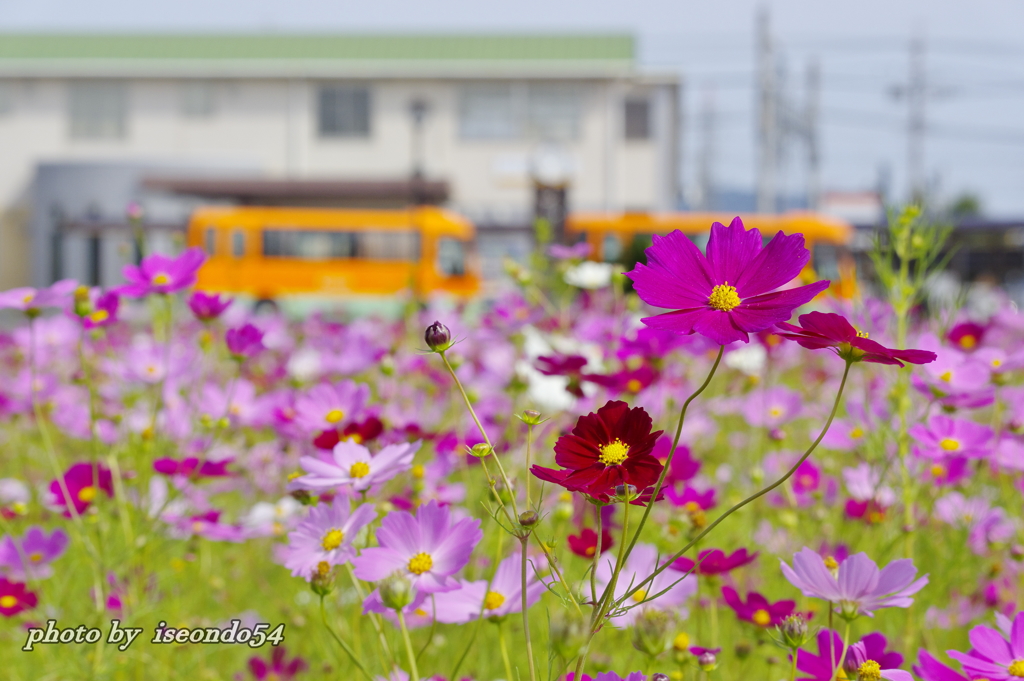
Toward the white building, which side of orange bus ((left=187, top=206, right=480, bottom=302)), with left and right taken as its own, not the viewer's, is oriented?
left

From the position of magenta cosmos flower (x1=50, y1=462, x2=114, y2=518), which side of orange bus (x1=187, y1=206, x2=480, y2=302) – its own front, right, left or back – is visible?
right

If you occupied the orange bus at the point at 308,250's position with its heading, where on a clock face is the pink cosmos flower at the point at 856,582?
The pink cosmos flower is roughly at 3 o'clock from the orange bus.

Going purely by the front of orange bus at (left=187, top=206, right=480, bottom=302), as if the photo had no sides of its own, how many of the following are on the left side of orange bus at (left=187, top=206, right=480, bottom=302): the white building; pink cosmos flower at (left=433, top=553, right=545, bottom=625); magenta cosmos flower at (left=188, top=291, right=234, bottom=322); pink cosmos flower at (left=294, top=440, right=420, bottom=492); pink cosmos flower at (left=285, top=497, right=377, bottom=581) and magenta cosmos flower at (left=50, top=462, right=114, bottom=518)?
1

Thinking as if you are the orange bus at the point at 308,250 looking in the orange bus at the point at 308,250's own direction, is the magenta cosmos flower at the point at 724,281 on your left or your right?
on your right

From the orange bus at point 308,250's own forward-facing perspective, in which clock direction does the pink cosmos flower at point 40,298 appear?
The pink cosmos flower is roughly at 3 o'clock from the orange bus.

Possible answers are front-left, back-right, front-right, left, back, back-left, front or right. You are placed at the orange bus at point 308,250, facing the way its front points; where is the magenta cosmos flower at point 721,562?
right

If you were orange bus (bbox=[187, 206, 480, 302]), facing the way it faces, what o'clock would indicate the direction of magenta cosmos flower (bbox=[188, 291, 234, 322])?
The magenta cosmos flower is roughly at 3 o'clock from the orange bus.

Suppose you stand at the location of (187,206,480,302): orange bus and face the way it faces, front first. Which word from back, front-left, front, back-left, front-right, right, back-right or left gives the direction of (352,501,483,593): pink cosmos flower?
right

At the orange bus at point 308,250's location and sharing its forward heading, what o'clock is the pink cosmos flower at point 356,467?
The pink cosmos flower is roughly at 3 o'clock from the orange bus.

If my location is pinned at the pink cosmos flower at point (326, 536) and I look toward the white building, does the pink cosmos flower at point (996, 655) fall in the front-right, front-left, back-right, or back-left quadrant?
back-right

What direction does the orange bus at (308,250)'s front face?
to the viewer's right

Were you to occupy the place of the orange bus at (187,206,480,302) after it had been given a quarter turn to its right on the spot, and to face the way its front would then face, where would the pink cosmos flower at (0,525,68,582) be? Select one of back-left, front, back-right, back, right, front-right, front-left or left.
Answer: front

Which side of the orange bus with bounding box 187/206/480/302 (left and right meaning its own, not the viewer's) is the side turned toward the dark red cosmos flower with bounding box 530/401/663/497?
right

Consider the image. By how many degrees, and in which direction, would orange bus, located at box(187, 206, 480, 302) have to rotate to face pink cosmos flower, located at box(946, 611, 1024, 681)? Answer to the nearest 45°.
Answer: approximately 90° to its right
